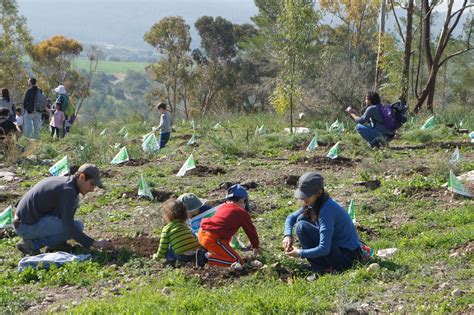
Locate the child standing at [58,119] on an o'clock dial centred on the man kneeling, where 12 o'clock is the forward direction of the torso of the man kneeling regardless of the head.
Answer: The child standing is roughly at 9 o'clock from the man kneeling.

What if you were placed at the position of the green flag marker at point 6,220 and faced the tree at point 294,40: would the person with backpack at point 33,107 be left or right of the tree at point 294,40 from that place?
left

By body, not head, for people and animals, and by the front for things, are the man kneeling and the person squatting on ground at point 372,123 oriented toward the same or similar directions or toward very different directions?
very different directions

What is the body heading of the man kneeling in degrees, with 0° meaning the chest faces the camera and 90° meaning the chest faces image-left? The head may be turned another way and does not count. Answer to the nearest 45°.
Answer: approximately 270°

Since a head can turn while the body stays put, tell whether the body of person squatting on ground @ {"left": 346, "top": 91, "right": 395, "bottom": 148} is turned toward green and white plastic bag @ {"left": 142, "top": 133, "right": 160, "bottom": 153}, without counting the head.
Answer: yes

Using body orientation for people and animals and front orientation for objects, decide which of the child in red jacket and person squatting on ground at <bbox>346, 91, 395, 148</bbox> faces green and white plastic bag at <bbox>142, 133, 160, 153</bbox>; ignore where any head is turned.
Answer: the person squatting on ground

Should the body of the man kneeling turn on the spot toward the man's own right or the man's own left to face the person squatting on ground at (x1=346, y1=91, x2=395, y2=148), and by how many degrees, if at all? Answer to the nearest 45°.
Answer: approximately 45° to the man's own left

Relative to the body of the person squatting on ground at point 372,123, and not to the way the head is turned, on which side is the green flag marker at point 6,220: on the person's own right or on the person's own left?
on the person's own left

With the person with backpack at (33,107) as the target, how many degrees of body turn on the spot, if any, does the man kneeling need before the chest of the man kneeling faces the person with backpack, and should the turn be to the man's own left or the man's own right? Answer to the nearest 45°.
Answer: approximately 90° to the man's own left

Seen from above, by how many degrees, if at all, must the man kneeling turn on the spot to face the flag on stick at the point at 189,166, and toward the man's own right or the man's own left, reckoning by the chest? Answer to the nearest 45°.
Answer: approximately 45° to the man's own left

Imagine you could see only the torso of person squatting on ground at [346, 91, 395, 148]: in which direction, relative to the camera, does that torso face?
to the viewer's left
